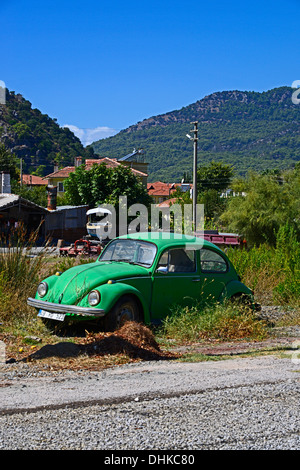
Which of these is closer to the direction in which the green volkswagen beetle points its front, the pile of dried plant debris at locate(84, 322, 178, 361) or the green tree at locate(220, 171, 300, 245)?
the pile of dried plant debris

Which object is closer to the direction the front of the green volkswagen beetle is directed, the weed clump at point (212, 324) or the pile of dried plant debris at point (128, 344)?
the pile of dried plant debris

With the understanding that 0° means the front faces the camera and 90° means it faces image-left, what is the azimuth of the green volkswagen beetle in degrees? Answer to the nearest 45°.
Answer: approximately 45°

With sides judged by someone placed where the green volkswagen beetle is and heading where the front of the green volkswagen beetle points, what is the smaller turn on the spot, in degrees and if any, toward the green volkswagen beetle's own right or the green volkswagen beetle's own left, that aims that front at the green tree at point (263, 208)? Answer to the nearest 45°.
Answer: approximately 135° to the green volkswagen beetle's own right
